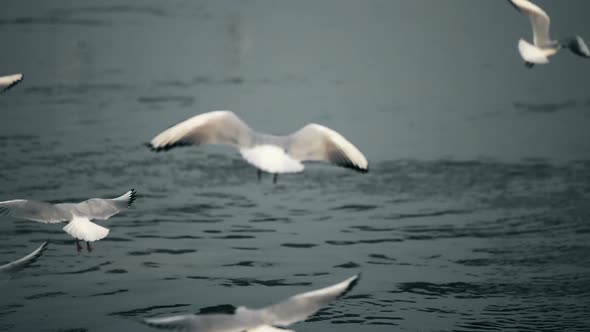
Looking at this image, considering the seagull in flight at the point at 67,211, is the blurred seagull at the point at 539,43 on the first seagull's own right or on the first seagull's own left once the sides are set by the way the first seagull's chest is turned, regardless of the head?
on the first seagull's own right

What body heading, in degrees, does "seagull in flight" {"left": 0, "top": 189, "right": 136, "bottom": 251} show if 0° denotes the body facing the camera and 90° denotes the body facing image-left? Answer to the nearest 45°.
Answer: approximately 180°

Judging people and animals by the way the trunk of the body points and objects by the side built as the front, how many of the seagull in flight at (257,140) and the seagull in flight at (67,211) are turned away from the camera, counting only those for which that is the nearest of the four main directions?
2

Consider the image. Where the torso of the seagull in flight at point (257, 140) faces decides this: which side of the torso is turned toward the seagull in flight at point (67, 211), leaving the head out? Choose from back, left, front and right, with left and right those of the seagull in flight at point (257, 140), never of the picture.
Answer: left

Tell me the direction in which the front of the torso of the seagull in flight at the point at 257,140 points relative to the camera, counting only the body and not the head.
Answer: away from the camera
